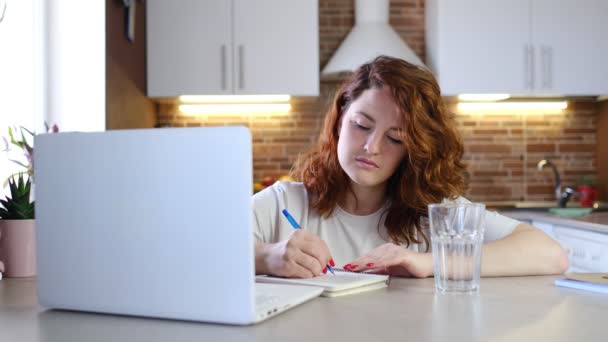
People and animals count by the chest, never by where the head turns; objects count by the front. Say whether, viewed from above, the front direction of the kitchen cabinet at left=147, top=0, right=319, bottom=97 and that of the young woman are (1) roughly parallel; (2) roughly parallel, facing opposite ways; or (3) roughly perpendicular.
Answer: roughly parallel

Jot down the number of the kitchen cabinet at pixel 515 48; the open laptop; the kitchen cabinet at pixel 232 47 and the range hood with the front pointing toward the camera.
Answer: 3

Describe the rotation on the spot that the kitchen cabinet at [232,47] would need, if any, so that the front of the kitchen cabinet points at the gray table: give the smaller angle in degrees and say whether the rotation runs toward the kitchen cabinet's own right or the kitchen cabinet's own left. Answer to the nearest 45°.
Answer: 0° — it already faces it

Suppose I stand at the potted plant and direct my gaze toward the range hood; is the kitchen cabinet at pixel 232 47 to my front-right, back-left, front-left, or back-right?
front-left

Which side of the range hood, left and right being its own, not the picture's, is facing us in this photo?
front

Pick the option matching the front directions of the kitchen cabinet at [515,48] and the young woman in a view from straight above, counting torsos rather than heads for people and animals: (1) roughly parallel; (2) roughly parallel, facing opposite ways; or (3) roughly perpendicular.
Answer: roughly parallel

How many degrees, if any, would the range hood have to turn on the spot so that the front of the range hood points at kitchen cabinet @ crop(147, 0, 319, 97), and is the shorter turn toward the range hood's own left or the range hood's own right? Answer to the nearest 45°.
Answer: approximately 90° to the range hood's own right

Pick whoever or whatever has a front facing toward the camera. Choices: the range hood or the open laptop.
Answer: the range hood

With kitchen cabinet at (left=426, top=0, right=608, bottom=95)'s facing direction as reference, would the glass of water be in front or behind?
in front

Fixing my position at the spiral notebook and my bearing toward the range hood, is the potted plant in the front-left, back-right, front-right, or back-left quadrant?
front-left

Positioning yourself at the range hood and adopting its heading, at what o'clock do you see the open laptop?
The open laptop is roughly at 12 o'clock from the range hood.

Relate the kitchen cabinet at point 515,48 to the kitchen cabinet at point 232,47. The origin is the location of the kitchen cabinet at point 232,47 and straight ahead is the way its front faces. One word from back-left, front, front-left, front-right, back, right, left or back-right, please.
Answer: left

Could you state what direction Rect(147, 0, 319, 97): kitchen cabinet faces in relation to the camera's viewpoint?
facing the viewer

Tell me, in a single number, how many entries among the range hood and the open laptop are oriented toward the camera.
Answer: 1

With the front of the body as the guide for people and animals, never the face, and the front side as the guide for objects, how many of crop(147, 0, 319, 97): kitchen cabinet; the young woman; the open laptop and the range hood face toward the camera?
3

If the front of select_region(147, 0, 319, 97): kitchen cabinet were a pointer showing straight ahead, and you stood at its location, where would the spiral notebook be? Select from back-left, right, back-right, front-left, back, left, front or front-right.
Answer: front

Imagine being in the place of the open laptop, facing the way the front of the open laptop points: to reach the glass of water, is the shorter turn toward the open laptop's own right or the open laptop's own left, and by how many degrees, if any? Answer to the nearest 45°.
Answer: approximately 45° to the open laptop's own right

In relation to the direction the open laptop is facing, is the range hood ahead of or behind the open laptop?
ahead

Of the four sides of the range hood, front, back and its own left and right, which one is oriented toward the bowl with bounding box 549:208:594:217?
left
